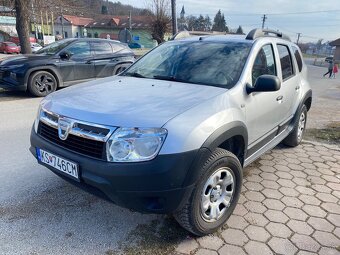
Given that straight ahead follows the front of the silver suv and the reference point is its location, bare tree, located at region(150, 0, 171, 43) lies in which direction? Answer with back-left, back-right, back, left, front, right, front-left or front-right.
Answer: back-right

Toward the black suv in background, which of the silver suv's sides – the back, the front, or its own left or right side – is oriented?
right

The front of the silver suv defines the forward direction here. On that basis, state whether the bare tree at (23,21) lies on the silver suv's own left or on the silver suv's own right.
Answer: on the silver suv's own right

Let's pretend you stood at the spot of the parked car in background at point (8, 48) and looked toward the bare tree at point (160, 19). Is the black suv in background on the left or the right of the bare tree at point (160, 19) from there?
right

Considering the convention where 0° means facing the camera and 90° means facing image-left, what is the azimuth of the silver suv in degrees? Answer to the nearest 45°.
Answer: approximately 45°

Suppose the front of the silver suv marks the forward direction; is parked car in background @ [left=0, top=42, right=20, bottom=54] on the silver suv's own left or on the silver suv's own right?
on the silver suv's own right
